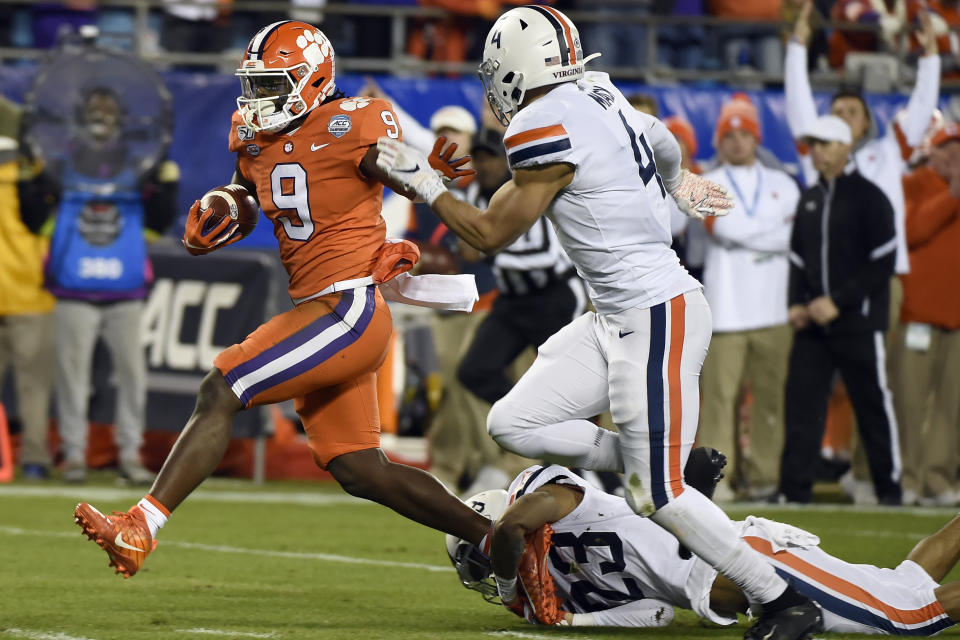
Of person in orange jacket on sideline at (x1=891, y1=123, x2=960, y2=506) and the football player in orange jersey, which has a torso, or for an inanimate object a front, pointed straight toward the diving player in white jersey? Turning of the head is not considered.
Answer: the person in orange jacket on sideline

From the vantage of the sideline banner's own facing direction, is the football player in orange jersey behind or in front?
in front

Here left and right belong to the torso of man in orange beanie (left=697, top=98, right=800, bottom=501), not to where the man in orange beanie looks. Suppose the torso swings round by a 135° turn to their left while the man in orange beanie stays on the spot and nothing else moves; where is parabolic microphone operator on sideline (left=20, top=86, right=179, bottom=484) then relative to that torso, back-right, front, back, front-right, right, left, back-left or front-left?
back-left

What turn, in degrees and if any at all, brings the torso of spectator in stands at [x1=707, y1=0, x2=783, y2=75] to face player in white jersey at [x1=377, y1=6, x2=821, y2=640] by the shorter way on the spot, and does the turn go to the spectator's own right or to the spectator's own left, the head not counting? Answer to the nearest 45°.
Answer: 0° — they already face them

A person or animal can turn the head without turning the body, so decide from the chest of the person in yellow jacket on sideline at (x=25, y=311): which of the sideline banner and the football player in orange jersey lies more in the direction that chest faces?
the football player in orange jersey

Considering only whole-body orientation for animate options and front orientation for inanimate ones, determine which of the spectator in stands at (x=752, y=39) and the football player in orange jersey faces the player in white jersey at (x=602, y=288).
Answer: the spectator in stands

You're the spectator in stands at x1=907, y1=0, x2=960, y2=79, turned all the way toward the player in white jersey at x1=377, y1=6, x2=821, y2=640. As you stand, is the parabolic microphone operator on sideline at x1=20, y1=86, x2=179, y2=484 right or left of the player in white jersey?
right

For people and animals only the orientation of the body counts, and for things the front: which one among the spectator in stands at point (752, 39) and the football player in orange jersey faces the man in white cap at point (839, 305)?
the spectator in stands
